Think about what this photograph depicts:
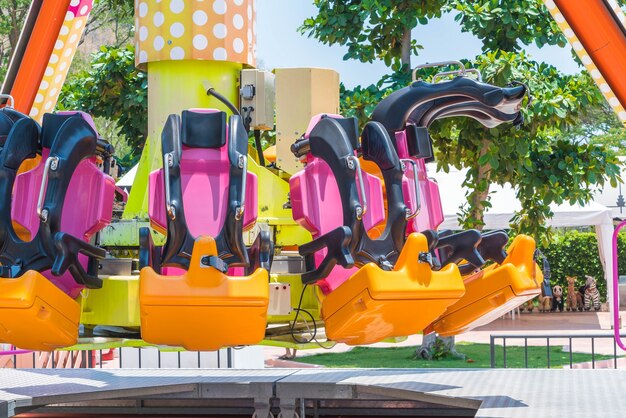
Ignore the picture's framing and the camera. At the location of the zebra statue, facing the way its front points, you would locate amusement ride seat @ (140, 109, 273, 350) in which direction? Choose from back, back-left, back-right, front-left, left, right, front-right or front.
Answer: front

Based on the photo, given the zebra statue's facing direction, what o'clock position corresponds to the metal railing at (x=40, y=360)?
The metal railing is roughly at 1 o'clock from the zebra statue.

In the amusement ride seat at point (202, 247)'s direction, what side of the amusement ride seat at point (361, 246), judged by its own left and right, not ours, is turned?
right

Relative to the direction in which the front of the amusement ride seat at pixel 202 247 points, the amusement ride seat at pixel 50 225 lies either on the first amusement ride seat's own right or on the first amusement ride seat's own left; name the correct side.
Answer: on the first amusement ride seat's own right

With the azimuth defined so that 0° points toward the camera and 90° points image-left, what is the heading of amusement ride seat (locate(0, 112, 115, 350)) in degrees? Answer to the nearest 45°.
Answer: approximately 45°

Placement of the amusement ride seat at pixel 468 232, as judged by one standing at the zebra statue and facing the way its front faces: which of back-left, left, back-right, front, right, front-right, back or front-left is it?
front

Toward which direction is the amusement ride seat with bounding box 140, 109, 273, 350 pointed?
toward the camera

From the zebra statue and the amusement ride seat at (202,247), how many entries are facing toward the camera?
2

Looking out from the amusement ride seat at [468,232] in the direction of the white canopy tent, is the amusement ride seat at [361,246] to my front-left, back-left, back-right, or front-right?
back-left
